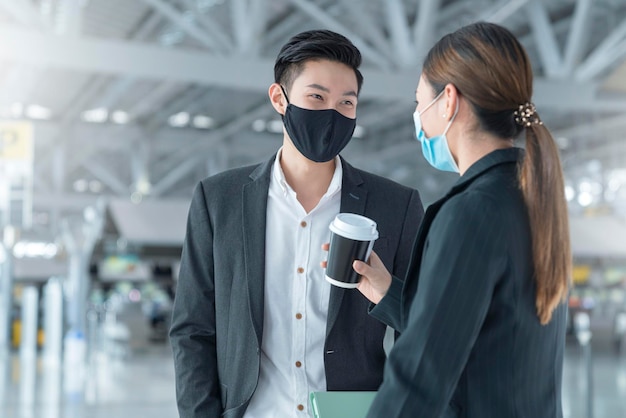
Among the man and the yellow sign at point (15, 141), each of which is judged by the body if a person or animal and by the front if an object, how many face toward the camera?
2

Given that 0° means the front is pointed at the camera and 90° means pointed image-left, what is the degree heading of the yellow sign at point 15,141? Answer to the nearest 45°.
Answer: approximately 0°

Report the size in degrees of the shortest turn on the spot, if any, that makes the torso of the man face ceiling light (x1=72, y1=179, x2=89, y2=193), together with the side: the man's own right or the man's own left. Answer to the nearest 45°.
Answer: approximately 180°

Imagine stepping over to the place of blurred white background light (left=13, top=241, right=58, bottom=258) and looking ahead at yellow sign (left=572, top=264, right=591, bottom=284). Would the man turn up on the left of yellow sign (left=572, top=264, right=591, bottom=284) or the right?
right

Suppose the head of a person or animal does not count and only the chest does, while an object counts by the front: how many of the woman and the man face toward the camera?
1

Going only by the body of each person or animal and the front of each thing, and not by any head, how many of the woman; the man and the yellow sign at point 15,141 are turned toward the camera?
2

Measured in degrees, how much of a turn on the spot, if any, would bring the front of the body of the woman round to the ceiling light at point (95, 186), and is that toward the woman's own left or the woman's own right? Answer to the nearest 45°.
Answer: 0° — they already face it

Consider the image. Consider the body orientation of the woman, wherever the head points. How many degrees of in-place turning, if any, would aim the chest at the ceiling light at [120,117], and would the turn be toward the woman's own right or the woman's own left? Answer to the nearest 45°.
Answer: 0° — they already face it

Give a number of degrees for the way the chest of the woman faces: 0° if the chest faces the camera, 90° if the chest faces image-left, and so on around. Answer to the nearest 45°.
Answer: approximately 135°

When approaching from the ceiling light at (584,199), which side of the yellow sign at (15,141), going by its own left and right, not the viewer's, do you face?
left

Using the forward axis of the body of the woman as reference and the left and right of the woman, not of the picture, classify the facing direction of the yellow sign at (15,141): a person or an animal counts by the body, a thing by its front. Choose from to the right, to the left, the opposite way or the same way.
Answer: the opposite way
